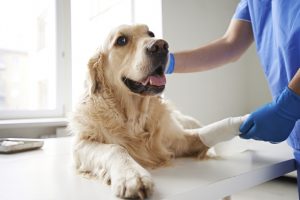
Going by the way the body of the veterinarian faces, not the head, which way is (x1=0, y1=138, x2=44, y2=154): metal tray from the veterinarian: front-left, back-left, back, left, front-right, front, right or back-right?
front-right

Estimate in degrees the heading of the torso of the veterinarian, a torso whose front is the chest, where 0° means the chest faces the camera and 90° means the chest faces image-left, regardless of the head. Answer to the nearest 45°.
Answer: approximately 45°

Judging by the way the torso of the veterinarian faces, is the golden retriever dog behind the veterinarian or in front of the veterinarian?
in front
